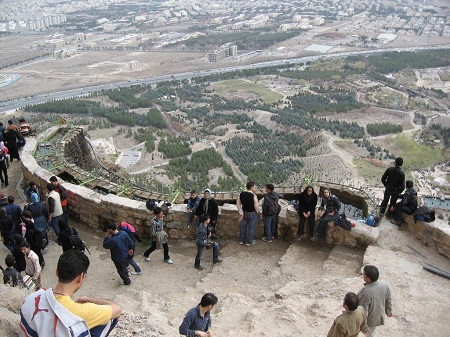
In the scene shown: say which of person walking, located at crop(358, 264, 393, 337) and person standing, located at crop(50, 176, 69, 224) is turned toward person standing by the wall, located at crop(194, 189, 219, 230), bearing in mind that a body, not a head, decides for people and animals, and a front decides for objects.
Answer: person walking, located at crop(358, 264, 393, 337)

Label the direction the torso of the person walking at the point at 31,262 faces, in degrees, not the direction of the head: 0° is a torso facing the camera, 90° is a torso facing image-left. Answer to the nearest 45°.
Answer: approximately 45°

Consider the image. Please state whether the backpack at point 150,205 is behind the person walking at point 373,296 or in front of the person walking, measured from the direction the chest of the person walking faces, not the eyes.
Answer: in front

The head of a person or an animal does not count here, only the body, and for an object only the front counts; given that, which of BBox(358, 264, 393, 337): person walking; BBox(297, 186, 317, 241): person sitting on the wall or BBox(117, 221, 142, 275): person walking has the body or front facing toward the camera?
BBox(297, 186, 317, 241): person sitting on the wall

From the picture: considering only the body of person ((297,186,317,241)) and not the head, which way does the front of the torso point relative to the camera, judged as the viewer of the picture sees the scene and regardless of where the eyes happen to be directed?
toward the camera

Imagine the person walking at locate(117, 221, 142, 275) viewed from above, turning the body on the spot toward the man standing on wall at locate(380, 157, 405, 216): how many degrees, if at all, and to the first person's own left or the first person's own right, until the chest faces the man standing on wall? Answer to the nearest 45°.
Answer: approximately 180°

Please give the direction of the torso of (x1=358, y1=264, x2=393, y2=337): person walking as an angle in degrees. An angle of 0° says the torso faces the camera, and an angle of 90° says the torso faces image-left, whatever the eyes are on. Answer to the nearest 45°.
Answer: approximately 135°

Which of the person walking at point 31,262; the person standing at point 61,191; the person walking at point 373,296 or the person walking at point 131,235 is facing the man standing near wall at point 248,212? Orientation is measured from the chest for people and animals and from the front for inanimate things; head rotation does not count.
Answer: the person walking at point 373,296

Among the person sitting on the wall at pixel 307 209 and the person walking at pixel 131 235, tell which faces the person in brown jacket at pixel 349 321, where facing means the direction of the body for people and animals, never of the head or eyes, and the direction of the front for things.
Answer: the person sitting on the wall at pixel 307 209

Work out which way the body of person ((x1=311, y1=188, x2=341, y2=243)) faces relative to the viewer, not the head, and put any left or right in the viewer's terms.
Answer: facing the viewer and to the left of the viewer

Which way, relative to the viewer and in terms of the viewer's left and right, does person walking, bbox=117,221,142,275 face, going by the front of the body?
facing to the left of the viewer

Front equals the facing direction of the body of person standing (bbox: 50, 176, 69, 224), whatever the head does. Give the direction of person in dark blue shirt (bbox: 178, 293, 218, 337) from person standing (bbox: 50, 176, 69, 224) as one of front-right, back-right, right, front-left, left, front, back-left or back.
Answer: front-left

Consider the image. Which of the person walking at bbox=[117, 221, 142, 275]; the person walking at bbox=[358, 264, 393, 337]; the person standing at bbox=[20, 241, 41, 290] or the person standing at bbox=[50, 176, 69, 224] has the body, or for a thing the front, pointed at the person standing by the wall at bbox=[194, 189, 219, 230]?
the person walking at bbox=[358, 264, 393, 337]
